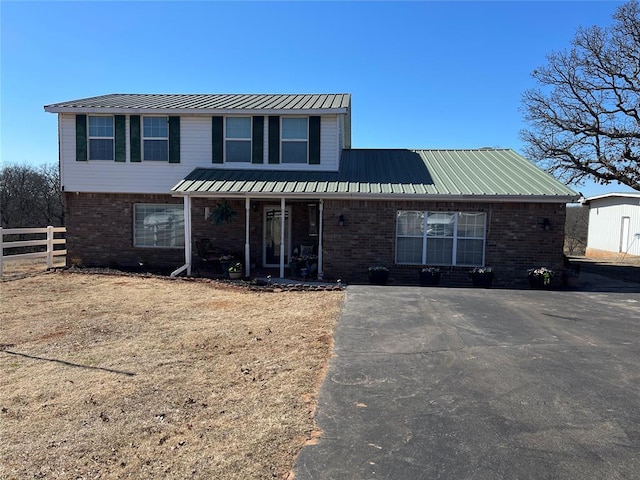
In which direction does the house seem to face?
toward the camera

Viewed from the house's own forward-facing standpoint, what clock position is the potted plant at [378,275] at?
The potted plant is roughly at 10 o'clock from the house.

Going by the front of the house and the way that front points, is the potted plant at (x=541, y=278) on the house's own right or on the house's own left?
on the house's own left

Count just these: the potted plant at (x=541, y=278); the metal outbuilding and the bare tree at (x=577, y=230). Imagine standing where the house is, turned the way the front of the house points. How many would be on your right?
0

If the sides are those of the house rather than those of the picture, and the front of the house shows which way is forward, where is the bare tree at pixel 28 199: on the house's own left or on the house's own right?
on the house's own right

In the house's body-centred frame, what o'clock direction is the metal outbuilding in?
The metal outbuilding is roughly at 8 o'clock from the house.

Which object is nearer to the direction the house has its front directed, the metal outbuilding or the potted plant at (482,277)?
the potted plant

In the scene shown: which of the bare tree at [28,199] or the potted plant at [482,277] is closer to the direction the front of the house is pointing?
the potted plant

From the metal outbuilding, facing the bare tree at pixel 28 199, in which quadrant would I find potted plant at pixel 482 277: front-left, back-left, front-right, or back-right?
front-left

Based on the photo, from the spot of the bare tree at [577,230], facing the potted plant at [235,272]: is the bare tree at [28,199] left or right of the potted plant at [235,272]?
right

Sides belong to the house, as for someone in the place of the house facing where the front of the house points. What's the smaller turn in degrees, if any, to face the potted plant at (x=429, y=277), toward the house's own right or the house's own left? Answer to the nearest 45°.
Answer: approximately 45° to the house's own left
